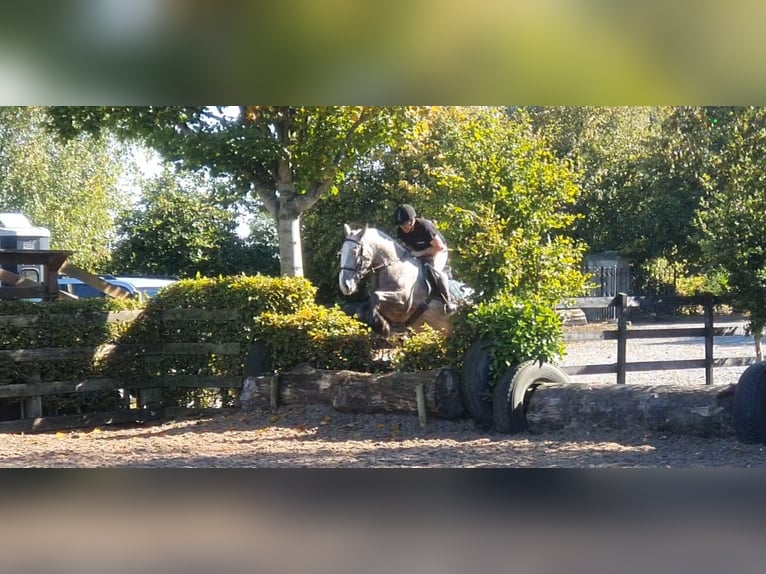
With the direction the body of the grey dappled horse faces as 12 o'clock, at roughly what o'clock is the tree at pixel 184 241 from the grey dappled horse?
The tree is roughly at 3 o'clock from the grey dappled horse.

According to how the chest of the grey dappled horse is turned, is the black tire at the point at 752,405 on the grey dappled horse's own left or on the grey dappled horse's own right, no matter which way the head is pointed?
on the grey dappled horse's own left

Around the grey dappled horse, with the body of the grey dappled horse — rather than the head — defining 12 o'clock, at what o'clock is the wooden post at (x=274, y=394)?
The wooden post is roughly at 1 o'clock from the grey dappled horse.

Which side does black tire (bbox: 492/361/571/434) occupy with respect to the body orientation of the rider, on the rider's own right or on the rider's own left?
on the rider's own left

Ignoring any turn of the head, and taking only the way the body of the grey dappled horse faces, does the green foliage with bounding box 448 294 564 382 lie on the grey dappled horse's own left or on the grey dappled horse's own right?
on the grey dappled horse's own left

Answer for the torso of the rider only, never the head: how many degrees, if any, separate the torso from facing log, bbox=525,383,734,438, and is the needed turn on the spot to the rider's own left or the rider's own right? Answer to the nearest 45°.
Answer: approximately 90° to the rider's own left

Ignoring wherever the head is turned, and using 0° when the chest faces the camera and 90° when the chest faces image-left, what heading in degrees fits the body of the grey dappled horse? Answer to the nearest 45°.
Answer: approximately 45°

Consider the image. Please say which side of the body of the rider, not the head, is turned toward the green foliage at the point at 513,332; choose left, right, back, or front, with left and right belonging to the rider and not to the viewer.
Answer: left

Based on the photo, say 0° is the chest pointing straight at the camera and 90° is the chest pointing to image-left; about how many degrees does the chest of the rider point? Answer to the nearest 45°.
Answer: approximately 45°

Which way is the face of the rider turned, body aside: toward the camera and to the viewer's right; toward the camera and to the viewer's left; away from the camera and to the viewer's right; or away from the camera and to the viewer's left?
toward the camera and to the viewer's left

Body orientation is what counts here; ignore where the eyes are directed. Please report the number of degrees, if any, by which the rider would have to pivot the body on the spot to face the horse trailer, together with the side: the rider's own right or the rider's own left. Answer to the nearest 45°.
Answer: approximately 45° to the rider's own right
